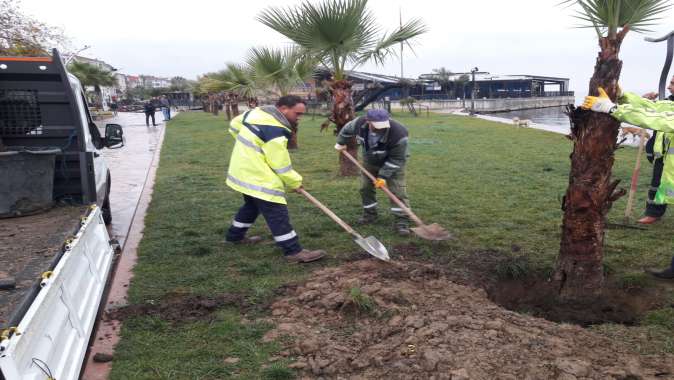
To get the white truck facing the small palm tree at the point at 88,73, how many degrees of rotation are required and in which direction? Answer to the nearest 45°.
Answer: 0° — it already faces it

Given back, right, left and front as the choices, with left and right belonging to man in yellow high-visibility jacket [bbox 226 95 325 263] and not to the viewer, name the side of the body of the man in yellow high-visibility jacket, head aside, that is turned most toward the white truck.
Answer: back

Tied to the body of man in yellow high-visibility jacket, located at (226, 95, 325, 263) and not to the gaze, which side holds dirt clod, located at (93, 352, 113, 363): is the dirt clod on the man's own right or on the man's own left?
on the man's own right

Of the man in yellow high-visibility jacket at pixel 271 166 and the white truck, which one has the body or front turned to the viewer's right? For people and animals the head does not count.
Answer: the man in yellow high-visibility jacket

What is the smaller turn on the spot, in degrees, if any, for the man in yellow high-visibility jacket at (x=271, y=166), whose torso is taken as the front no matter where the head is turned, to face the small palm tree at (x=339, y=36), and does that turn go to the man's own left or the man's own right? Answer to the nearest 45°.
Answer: approximately 90° to the man's own left

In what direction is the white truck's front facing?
away from the camera

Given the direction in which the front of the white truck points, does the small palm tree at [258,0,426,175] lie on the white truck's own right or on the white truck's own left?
on the white truck's own right

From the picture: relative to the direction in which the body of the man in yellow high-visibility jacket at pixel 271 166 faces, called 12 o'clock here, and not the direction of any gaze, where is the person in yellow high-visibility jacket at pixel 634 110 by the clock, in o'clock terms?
The person in yellow high-visibility jacket is roughly at 1 o'clock from the man in yellow high-visibility jacket.

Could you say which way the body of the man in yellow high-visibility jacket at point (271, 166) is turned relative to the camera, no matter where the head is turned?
to the viewer's right

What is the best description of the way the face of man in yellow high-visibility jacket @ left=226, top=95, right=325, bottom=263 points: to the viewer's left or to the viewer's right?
to the viewer's right

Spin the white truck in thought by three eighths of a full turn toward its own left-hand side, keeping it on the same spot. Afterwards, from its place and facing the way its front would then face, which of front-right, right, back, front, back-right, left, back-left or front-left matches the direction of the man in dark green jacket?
back-left
